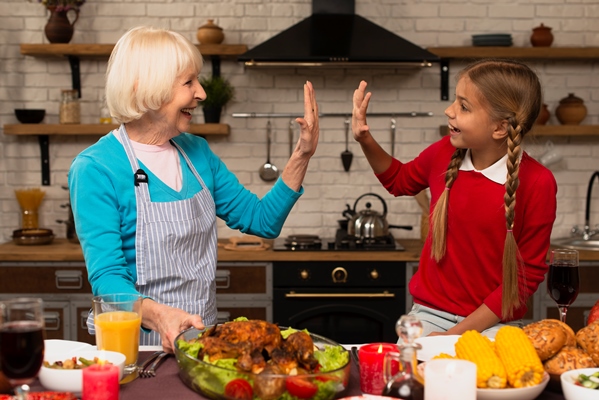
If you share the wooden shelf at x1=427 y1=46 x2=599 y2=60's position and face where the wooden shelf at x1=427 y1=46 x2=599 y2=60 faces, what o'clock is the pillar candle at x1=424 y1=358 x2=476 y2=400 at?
The pillar candle is roughly at 12 o'clock from the wooden shelf.

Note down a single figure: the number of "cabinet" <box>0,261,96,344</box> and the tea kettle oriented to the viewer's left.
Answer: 1

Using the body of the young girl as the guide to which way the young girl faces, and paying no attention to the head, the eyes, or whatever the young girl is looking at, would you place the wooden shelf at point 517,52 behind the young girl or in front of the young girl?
behind

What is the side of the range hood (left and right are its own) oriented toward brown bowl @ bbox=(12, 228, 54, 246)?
right

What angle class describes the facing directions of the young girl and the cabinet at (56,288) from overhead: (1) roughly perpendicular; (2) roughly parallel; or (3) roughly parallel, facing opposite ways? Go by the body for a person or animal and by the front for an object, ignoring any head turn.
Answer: roughly perpendicular

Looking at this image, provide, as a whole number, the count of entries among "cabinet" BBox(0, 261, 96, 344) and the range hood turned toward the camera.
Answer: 2

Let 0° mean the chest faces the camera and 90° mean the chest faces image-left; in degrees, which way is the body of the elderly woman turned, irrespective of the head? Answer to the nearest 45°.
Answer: approximately 315°

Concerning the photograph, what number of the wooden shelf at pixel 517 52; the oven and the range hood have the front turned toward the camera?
3

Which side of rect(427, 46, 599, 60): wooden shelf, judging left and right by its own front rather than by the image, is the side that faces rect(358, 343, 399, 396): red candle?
front

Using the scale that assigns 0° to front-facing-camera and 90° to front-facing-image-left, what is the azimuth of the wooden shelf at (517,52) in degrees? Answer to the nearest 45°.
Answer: approximately 0°

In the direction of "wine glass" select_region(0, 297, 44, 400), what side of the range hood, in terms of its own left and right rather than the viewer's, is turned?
front

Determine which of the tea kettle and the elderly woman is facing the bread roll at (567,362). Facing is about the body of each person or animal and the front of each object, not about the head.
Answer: the elderly woman

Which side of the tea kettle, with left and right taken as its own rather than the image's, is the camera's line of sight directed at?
left

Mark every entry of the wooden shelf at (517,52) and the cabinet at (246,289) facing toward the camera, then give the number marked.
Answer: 2

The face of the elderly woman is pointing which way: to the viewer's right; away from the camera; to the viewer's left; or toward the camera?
to the viewer's right

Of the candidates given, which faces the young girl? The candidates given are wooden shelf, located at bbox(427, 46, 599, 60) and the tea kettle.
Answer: the wooden shelf
